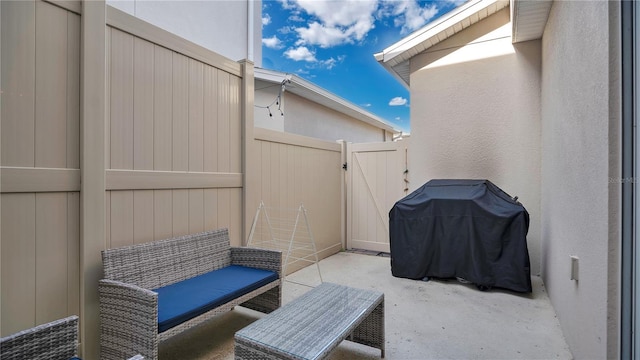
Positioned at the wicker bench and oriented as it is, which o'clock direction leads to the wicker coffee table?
The wicker coffee table is roughly at 12 o'clock from the wicker bench.

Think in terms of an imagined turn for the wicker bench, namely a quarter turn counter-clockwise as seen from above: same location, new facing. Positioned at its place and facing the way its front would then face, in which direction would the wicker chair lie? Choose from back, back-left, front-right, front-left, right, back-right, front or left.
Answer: back

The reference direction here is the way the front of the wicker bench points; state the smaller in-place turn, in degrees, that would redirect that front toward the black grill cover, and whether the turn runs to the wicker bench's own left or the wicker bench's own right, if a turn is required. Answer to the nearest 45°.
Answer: approximately 45° to the wicker bench's own left

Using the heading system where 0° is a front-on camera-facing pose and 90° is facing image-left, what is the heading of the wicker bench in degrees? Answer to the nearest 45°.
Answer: approximately 315°
